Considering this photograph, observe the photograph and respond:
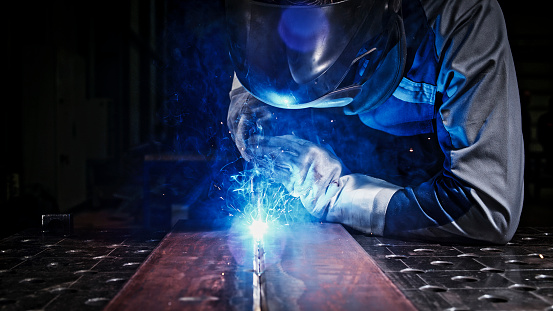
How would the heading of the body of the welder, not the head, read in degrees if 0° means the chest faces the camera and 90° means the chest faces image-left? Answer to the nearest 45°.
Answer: approximately 45°
